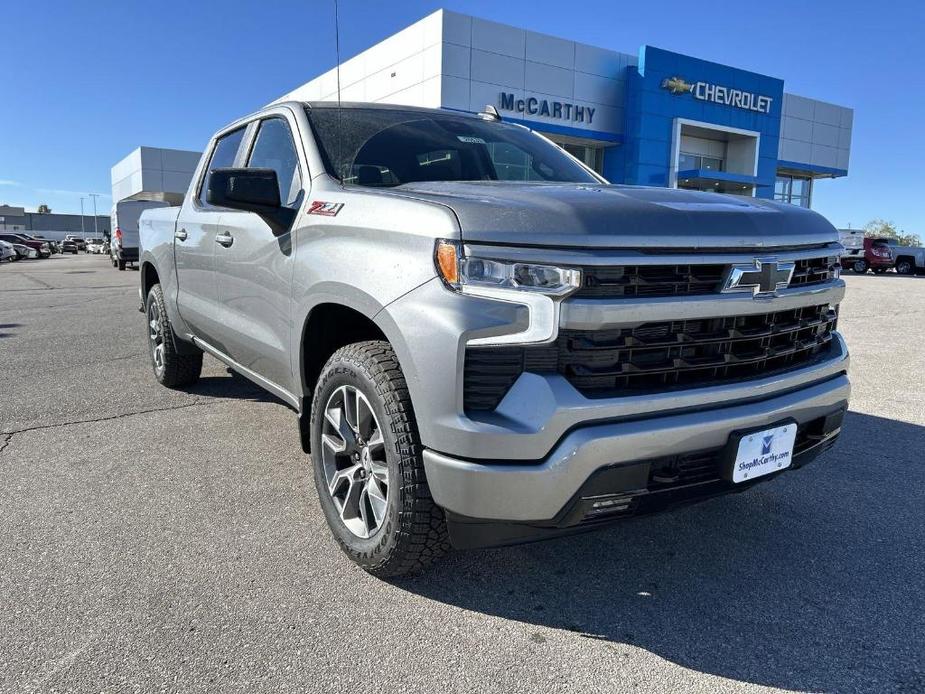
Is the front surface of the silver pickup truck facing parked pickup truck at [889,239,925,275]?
no

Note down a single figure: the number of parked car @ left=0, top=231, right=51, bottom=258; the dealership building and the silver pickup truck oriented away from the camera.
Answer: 0

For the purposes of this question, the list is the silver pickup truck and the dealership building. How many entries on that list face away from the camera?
0

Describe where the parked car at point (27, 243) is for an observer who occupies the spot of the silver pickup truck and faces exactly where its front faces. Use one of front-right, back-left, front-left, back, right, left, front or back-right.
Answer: back

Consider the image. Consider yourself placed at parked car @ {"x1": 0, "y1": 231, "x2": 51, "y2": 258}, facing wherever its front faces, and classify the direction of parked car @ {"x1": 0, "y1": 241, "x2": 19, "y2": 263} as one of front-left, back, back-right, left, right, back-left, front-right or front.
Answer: front-right

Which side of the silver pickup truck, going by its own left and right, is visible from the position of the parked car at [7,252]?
back

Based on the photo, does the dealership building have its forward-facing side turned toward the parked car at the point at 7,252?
no

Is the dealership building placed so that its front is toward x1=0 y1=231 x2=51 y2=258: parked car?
no

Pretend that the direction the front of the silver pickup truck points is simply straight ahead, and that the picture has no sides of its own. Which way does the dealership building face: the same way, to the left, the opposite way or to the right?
the same way

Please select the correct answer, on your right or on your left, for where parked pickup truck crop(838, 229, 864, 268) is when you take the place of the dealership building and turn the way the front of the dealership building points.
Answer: on your left

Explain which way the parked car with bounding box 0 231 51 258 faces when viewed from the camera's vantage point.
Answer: facing the viewer and to the right of the viewer
